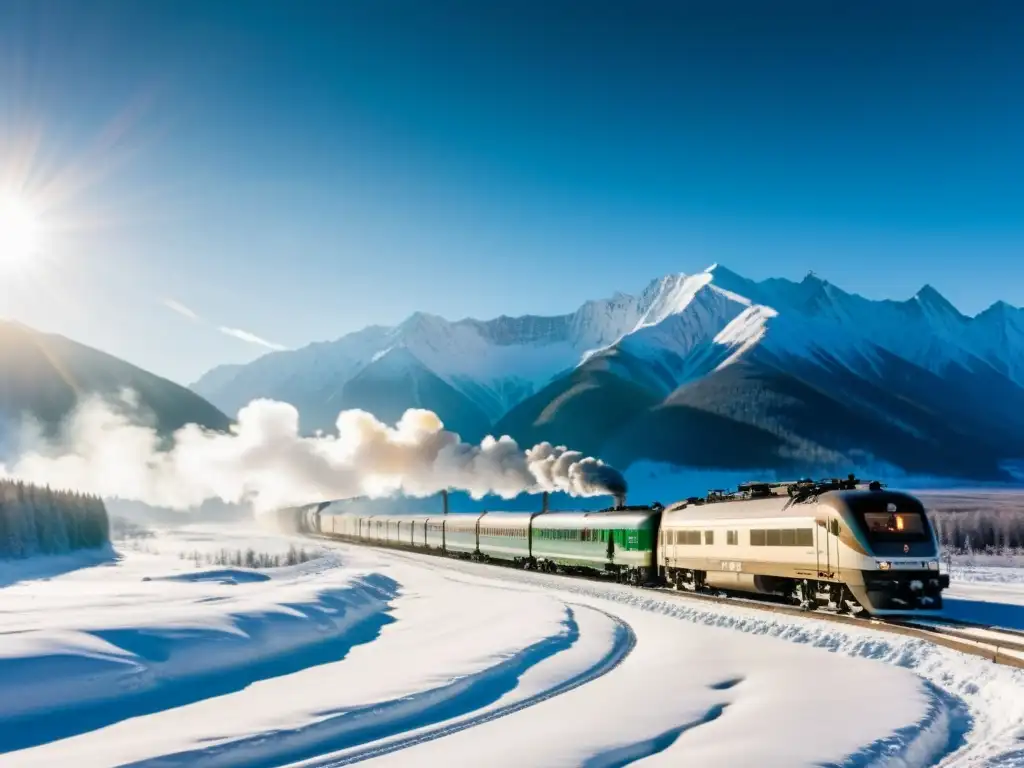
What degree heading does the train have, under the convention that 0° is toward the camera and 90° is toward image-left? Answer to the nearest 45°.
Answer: approximately 315°
